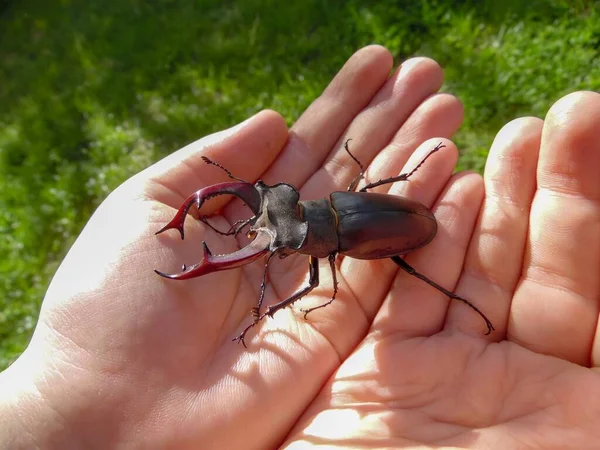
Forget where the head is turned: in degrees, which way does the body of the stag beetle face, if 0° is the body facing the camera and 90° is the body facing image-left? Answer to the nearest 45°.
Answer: approximately 90°
